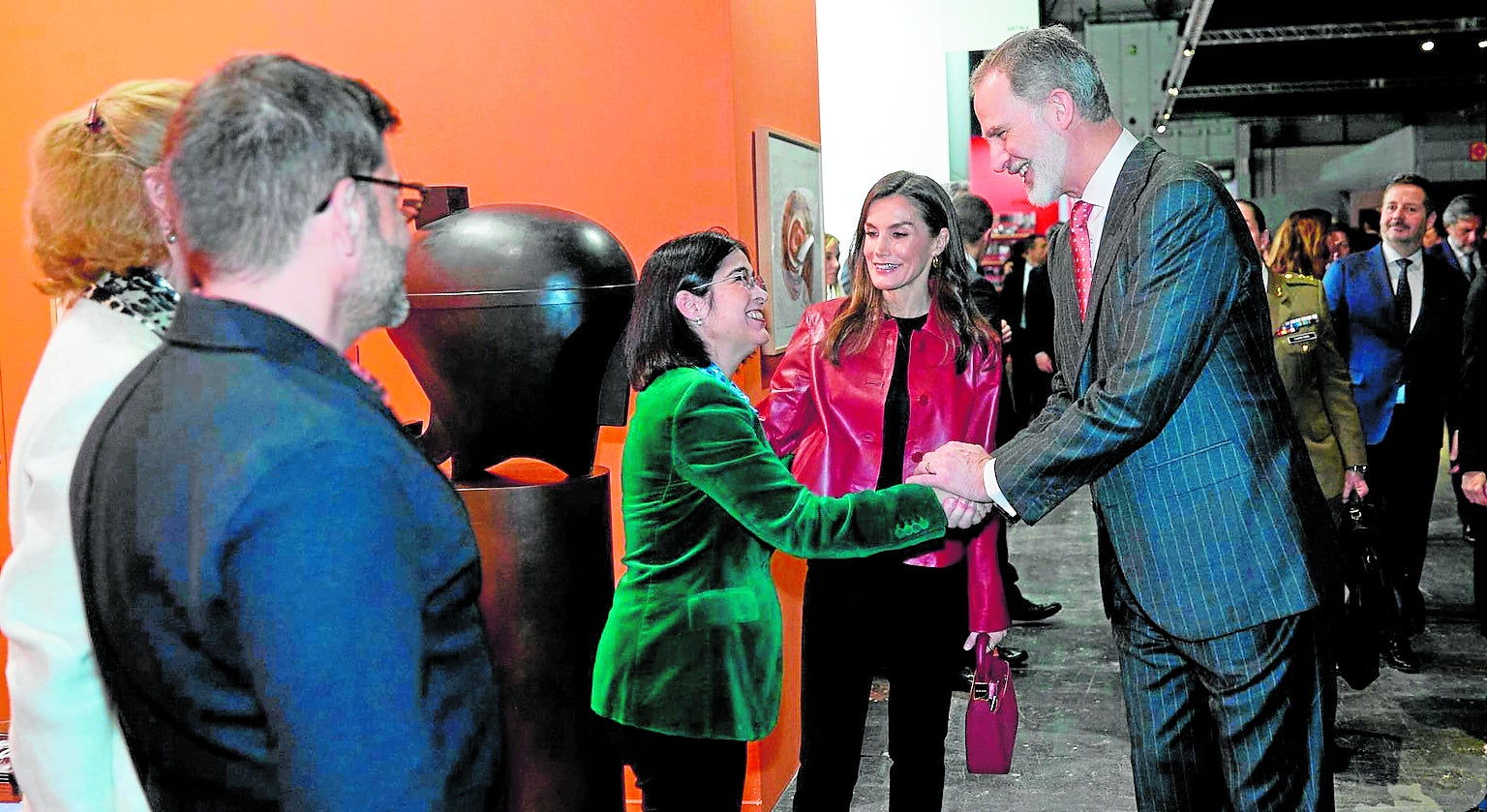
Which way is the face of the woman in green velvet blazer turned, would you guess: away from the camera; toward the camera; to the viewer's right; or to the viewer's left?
to the viewer's right

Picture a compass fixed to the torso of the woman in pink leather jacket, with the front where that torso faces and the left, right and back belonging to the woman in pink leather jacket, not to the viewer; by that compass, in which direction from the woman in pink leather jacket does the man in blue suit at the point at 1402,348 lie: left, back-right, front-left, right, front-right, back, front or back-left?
back-left

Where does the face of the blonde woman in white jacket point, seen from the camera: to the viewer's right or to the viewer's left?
to the viewer's right

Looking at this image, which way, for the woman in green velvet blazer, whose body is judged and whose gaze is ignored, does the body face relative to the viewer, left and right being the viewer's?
facing to the right of the viewer

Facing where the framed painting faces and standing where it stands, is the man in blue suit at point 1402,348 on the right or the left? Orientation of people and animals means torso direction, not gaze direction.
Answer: on its left

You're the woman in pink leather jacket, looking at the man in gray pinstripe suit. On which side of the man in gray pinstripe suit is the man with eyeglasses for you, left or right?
right

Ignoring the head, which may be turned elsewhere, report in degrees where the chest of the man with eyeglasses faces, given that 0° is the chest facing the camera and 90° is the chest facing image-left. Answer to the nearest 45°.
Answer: approximately 225°

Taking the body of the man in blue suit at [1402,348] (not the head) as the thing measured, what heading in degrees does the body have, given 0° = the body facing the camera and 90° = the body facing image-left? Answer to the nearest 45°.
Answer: approximately 0°

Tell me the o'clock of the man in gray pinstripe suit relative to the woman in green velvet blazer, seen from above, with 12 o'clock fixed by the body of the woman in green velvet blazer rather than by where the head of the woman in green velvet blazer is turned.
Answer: The man in gray pinstripe suit is roughly at 12 o'clock from the woman in green velvet blazer.

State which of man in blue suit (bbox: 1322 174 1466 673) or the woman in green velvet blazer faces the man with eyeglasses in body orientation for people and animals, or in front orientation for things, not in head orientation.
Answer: the man in blue suit

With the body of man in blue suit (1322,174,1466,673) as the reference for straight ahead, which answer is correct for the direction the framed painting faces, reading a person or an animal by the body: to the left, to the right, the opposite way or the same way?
to the left

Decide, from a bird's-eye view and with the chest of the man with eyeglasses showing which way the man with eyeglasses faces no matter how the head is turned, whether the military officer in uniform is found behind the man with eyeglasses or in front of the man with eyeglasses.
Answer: in front

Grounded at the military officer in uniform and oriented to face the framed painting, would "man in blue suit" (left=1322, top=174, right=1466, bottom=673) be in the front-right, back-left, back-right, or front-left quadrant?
back-right
